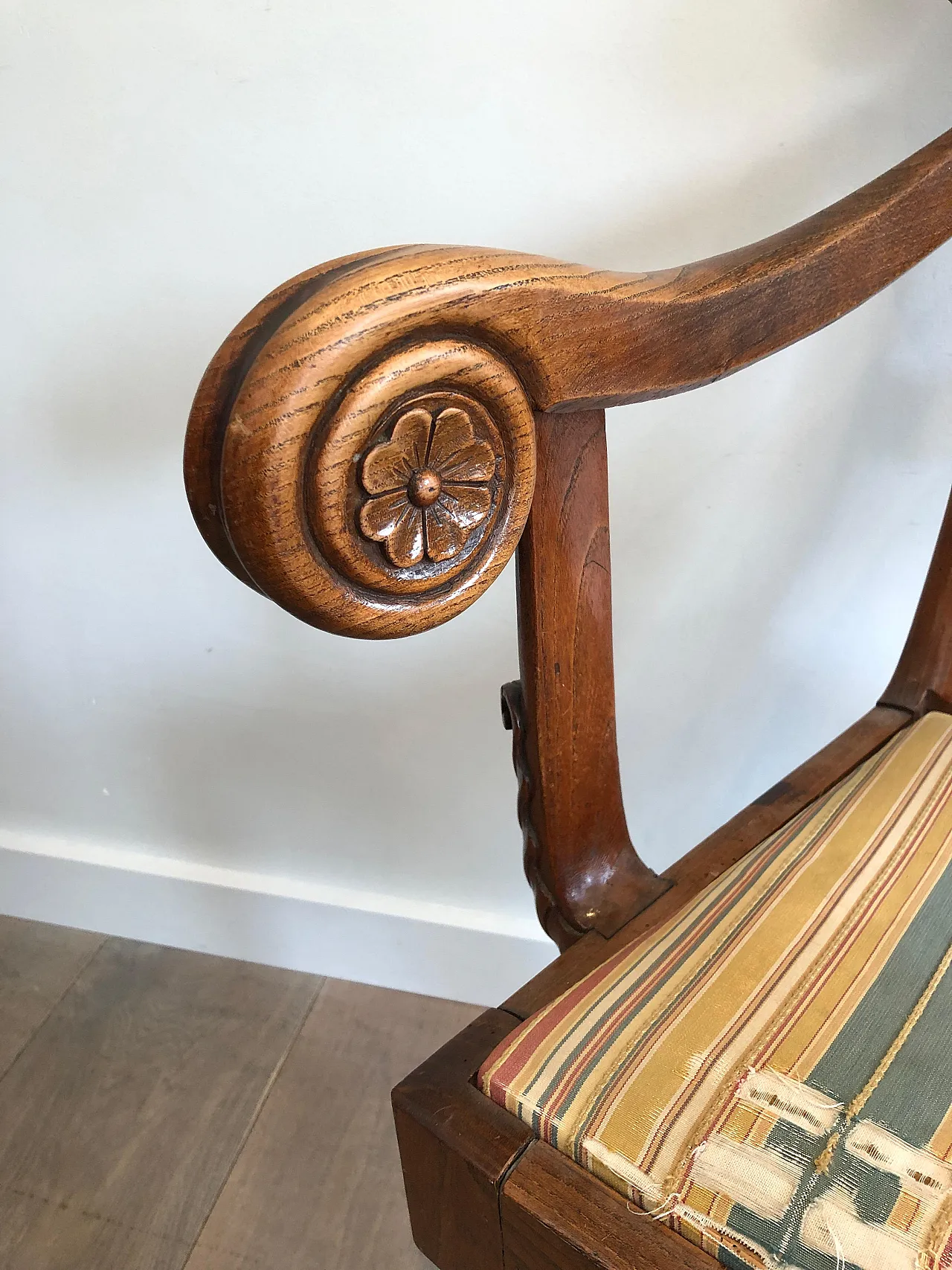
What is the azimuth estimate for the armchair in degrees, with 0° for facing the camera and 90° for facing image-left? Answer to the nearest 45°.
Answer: approximately 45°
